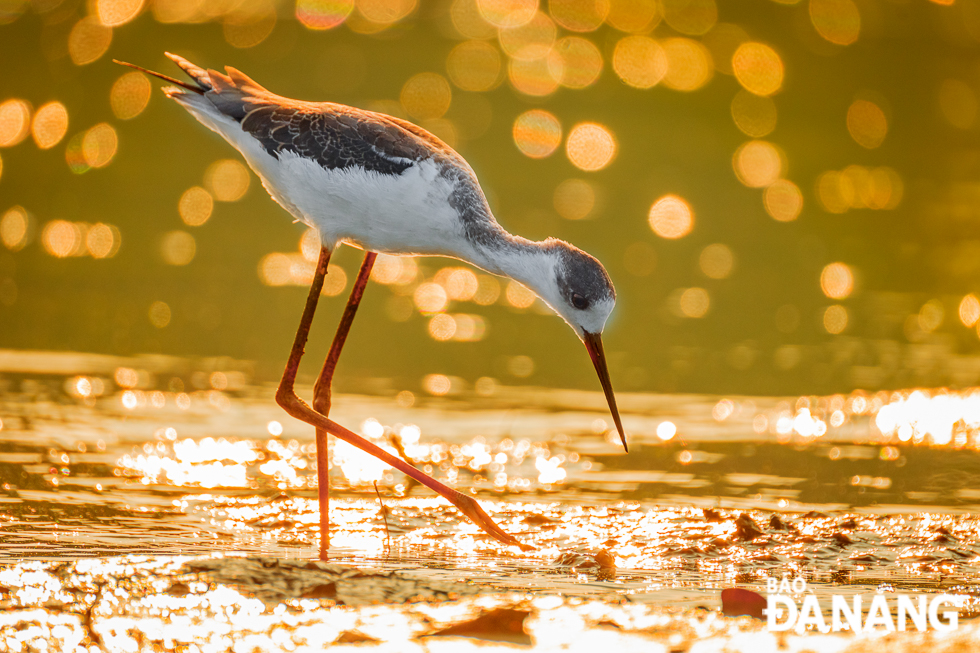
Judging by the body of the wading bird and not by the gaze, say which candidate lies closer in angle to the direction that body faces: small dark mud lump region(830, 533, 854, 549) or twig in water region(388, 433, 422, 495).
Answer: the small dark mud lump

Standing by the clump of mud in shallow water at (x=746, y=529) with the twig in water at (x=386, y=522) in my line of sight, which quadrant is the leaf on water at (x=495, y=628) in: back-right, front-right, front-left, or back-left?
front-left

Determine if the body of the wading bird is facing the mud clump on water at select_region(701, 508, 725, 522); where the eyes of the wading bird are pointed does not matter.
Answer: yes

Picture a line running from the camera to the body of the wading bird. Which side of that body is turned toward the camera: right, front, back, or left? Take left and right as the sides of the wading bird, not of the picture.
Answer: right

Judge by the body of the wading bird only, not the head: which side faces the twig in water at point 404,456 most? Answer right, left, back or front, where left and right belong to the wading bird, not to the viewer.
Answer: left

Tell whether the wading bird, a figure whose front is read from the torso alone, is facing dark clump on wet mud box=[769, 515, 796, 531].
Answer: yes

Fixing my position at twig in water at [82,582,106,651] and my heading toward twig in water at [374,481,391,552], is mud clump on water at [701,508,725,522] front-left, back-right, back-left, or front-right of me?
front-right

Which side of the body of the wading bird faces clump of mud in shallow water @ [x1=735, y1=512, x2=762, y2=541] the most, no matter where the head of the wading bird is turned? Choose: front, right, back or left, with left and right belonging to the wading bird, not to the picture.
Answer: front

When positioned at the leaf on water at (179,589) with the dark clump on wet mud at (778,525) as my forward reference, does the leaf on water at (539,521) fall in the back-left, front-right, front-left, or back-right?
front-left

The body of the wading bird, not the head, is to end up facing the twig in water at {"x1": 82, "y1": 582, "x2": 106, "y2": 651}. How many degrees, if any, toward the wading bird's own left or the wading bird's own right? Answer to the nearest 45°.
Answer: approximately 135° to the wading bird's own right

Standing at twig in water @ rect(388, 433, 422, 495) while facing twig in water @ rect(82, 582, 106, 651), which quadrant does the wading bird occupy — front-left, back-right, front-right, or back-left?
front-left
